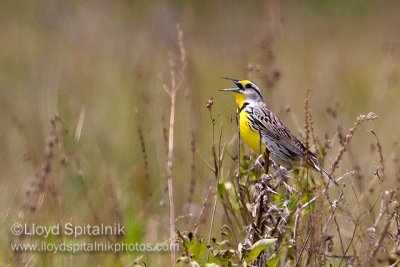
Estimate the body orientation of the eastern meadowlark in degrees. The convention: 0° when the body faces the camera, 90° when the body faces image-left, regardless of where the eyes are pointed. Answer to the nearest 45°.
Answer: approximately 90°

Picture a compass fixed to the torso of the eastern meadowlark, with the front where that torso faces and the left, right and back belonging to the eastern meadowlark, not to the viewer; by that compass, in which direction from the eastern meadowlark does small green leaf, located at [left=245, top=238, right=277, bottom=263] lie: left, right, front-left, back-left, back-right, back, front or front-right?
left
